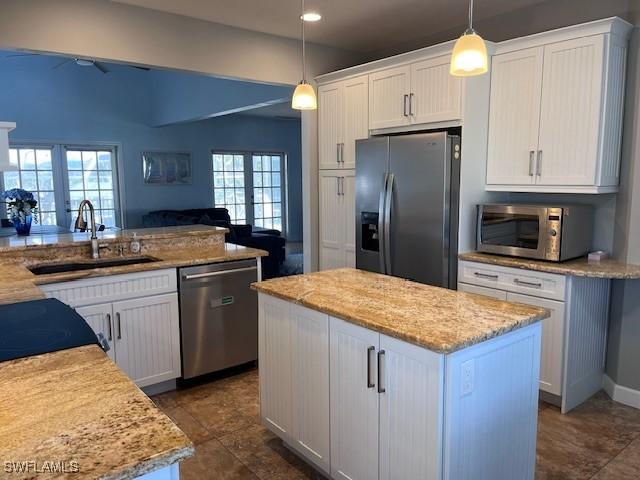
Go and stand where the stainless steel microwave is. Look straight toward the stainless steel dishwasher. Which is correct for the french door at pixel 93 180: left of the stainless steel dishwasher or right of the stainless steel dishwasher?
right

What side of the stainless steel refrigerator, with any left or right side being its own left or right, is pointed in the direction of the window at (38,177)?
right

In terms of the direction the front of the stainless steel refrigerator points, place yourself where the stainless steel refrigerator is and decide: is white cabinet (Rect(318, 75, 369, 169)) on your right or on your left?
on your right

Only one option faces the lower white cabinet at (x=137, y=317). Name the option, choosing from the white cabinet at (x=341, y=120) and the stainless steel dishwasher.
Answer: the white cabinet

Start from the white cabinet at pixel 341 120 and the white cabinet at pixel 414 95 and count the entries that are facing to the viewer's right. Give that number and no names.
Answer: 0

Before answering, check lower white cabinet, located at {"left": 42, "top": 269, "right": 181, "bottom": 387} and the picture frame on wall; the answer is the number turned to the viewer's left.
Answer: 0

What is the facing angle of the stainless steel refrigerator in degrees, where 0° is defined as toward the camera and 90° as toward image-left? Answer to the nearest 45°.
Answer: approximately 45°

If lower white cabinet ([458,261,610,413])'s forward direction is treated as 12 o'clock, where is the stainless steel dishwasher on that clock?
The stainless steel dishwasher is roughly at 1 o'clock from the lower white cabinet.

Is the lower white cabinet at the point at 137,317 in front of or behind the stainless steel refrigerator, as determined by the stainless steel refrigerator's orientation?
in front

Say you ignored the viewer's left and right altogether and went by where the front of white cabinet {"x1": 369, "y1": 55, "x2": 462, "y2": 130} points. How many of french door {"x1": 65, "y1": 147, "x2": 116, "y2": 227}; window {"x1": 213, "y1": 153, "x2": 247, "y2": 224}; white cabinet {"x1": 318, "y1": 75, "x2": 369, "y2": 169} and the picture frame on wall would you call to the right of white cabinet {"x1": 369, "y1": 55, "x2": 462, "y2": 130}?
4

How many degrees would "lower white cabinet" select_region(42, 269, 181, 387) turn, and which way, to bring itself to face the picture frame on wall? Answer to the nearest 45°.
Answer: approximately 135° to its left

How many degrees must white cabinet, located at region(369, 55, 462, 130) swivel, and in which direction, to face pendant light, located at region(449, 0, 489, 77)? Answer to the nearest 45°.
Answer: approximately 45° to its left

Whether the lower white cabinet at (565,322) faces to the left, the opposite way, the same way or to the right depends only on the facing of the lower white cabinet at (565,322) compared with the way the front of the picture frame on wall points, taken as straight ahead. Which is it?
to the right

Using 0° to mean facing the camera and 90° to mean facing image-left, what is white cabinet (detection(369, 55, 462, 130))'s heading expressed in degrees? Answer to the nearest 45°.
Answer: approximately 45°
